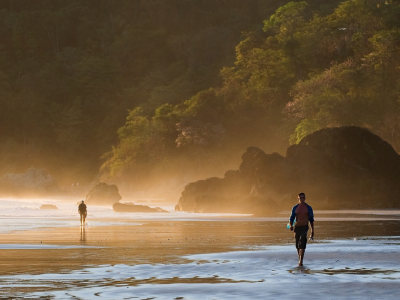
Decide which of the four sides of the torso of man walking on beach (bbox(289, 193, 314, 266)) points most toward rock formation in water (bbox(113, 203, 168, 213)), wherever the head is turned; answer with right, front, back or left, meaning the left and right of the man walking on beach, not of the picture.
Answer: back

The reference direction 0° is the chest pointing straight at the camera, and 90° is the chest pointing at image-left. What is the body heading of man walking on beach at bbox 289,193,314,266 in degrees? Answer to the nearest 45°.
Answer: approximately 0°
